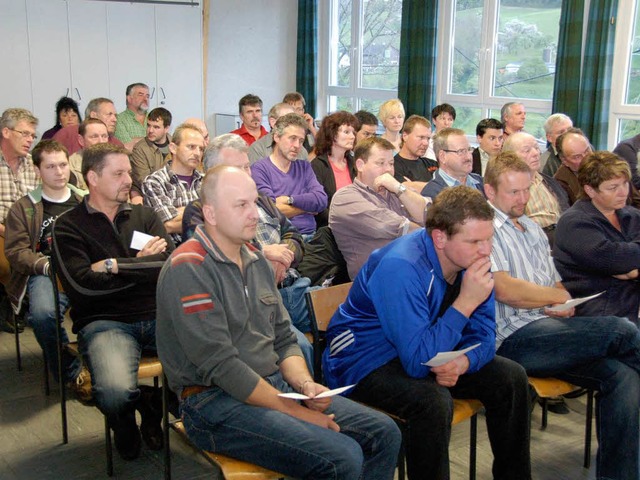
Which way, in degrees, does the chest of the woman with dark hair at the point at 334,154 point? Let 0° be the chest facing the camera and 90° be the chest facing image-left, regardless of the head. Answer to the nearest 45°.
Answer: approximately 315°

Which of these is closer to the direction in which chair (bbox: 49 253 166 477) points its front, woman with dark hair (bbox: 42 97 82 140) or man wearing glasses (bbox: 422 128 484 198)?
the man wearing glasses

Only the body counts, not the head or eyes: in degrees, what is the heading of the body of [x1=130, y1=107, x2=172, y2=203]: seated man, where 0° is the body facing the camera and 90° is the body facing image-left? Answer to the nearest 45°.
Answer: approximately 315°

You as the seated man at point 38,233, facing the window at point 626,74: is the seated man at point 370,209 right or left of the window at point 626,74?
right

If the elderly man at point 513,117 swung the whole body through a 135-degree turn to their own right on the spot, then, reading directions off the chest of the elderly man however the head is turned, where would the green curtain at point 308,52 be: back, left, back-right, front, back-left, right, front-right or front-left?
front-right

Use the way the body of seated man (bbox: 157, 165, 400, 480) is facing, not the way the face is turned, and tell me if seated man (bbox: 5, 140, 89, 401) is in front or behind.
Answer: behind
